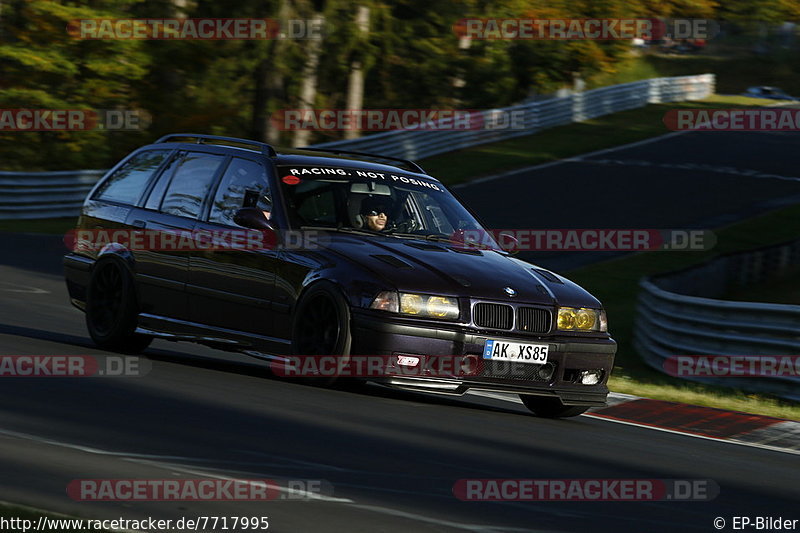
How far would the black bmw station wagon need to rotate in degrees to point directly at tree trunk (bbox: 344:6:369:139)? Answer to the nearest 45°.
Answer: approximately 135° to its left

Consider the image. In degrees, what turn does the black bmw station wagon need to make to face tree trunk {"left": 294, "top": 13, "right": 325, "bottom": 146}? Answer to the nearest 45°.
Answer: approximately 135° to its left

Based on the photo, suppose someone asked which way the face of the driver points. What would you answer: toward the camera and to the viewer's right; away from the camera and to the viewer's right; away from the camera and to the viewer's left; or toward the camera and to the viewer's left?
toward the camera and to the viewer's right

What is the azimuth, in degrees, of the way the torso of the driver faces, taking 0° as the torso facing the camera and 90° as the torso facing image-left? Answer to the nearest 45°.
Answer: approximately 315°

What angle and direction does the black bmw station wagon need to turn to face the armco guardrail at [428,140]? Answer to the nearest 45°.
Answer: approximately 135° to its left

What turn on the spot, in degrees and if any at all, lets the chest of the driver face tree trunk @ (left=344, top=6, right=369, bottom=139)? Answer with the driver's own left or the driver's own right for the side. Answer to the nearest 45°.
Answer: approximately 135° to the driver's own left
